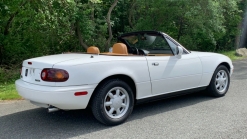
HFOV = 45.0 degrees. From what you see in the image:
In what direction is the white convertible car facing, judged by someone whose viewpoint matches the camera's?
facing away from the viewer and to the right of the viewer
